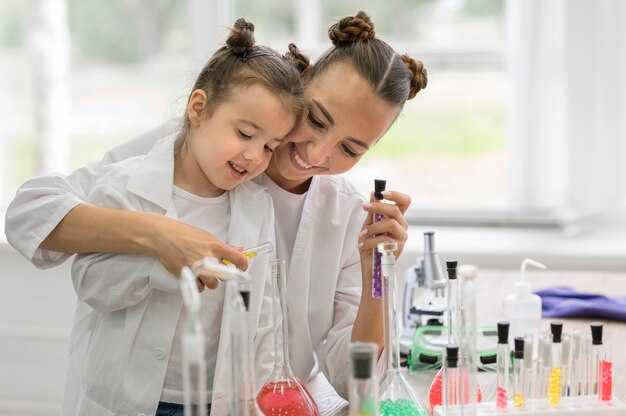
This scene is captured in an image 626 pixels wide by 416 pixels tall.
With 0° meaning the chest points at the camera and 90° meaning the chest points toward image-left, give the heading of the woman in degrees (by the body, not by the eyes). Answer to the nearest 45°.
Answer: approximately 0°

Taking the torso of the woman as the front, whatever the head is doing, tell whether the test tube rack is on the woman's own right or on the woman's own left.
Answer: on the woman's own left

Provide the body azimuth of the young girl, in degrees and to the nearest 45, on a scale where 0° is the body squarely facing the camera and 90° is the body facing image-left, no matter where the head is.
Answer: approximately 315°

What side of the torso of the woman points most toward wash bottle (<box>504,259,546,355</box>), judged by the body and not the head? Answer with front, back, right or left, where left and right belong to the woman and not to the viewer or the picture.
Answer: left
